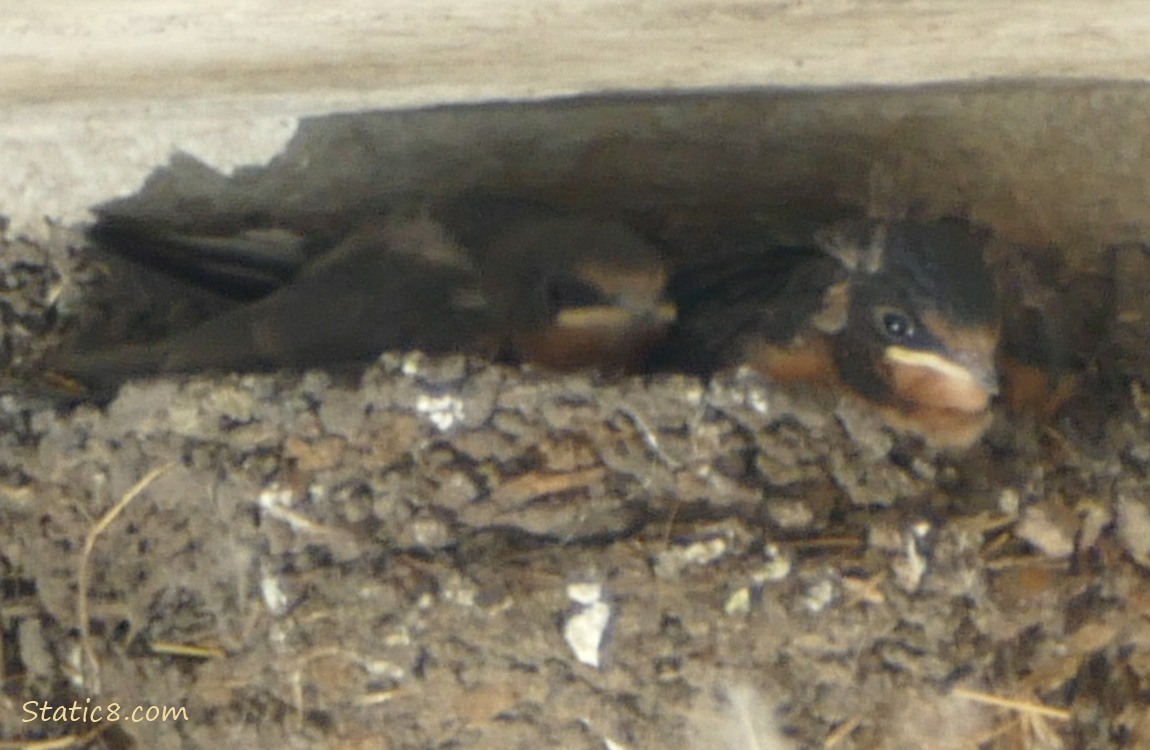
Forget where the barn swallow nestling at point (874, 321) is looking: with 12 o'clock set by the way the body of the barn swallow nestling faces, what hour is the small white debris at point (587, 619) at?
The small white debris is roughly at 3 o'clock from the barn swallow nestling.

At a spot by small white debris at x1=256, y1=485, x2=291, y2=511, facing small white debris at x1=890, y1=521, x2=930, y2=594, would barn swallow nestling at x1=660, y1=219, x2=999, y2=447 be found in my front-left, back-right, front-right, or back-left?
front-left

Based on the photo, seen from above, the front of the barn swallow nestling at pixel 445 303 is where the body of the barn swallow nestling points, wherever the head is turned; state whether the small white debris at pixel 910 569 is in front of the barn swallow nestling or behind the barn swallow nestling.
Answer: in front

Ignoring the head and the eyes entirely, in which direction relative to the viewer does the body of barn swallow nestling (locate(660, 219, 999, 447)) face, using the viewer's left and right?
facing the viewer and to the right of the viewer

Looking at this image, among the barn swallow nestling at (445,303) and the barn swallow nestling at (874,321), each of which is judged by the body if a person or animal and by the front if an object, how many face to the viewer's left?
0

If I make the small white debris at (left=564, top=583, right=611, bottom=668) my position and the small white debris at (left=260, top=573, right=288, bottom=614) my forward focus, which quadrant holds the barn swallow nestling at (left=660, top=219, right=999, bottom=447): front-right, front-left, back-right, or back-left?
back-right

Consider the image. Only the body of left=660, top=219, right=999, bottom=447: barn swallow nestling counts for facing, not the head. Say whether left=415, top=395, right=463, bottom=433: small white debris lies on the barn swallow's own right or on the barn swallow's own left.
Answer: on the barn swallow's own right

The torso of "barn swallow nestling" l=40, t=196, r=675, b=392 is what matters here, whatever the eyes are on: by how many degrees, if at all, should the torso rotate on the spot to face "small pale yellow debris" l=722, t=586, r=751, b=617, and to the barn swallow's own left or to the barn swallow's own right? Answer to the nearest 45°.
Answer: approximately 45° to the barn swallow's own right

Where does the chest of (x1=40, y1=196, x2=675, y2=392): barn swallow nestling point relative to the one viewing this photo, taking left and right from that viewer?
facing to the right of the viewer

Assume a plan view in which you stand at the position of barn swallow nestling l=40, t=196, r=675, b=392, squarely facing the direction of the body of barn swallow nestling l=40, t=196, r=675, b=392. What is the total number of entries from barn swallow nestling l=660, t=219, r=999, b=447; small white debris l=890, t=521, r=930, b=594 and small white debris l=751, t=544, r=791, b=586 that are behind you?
0
